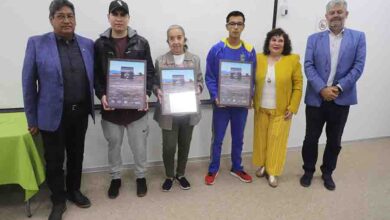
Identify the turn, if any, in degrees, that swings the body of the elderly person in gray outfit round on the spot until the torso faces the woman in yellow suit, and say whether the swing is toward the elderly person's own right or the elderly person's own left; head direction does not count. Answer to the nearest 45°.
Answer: approximately 90° to the elderly person's own left

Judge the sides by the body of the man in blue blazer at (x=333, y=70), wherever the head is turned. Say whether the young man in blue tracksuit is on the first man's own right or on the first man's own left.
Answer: on the first man's own right

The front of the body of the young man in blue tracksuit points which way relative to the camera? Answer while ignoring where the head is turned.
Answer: toward the camera

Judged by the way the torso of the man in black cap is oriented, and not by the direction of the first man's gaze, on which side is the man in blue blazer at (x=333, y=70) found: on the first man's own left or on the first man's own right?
on the first man's own left

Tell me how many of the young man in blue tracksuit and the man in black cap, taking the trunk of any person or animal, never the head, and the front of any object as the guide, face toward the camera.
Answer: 2

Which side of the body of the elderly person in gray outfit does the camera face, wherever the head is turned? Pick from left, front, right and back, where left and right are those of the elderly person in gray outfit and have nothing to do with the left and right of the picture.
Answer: front

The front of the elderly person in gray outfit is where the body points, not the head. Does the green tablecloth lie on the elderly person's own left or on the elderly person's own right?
on the elderly person's own right

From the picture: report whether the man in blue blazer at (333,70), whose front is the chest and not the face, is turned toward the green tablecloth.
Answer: no

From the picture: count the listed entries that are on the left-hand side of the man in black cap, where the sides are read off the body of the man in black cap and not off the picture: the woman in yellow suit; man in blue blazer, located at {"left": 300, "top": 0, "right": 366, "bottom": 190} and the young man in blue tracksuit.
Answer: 3

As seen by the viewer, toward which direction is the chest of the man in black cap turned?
toward the camera

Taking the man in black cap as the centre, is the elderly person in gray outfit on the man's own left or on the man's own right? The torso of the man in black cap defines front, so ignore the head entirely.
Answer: on the man's own left

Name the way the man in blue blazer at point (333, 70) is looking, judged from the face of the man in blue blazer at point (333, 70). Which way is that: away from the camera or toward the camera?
toward the camera

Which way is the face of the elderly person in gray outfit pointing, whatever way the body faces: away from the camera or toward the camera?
toward the camera

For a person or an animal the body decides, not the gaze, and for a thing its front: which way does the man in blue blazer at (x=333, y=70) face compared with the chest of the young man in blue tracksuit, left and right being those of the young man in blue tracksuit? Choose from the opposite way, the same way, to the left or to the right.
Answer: the same way

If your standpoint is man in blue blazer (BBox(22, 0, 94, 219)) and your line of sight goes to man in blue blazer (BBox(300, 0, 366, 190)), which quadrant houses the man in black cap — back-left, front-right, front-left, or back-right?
front-left

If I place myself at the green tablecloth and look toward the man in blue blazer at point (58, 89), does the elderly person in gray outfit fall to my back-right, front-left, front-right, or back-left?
front-left

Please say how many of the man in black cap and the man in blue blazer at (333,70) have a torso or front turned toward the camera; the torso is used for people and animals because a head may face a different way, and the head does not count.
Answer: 2

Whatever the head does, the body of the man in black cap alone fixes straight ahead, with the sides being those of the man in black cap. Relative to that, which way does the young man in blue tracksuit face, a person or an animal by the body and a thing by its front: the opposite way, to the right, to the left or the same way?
the same way

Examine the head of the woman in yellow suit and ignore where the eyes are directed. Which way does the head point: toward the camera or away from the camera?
toward the camera
